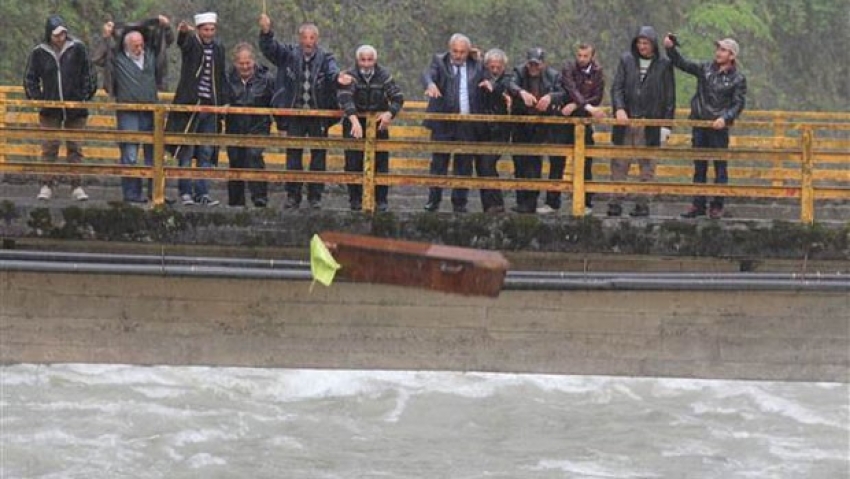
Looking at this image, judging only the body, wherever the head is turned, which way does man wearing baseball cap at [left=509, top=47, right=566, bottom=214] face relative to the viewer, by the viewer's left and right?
facing the viewer

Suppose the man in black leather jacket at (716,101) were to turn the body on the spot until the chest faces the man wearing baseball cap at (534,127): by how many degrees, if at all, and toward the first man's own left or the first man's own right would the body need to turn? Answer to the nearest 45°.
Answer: approximately 45° to the first man's own right

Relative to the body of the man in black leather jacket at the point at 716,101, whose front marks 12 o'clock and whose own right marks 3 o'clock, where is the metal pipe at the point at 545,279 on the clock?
The metal pipe is roughly at 12 o'clock from the man in black leather jacket.

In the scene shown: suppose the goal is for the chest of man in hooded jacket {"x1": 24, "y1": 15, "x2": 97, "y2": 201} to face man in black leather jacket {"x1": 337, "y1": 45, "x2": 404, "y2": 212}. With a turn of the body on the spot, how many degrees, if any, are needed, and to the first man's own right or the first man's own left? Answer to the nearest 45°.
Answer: approximately 45° to the first man's own left

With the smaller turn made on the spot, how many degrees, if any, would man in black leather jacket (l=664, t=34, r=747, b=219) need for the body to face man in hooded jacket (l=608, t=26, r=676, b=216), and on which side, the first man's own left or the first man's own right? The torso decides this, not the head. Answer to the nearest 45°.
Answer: approximately 45° to the first man's own right

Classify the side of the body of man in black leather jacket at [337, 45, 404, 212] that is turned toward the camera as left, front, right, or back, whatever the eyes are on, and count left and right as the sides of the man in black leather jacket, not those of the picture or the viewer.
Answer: front

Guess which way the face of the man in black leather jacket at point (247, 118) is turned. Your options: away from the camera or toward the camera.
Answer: toward the camera

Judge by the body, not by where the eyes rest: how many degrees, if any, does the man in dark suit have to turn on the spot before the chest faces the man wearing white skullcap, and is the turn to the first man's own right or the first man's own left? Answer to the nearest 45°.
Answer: approximately 90° to the first man's own right

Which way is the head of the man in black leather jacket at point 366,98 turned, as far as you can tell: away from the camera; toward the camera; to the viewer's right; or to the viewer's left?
toward the camera

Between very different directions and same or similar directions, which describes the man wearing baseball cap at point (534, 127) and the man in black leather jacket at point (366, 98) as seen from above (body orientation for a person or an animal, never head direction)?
same or similar directions

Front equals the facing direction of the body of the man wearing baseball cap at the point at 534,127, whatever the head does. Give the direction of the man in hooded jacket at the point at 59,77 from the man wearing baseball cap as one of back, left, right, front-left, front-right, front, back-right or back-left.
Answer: right

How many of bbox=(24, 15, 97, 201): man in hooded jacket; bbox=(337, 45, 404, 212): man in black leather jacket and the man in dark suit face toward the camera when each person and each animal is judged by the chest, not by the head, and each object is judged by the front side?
3

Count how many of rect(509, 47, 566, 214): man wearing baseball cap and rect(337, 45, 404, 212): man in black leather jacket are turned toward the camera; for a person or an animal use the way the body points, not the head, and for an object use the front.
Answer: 2
